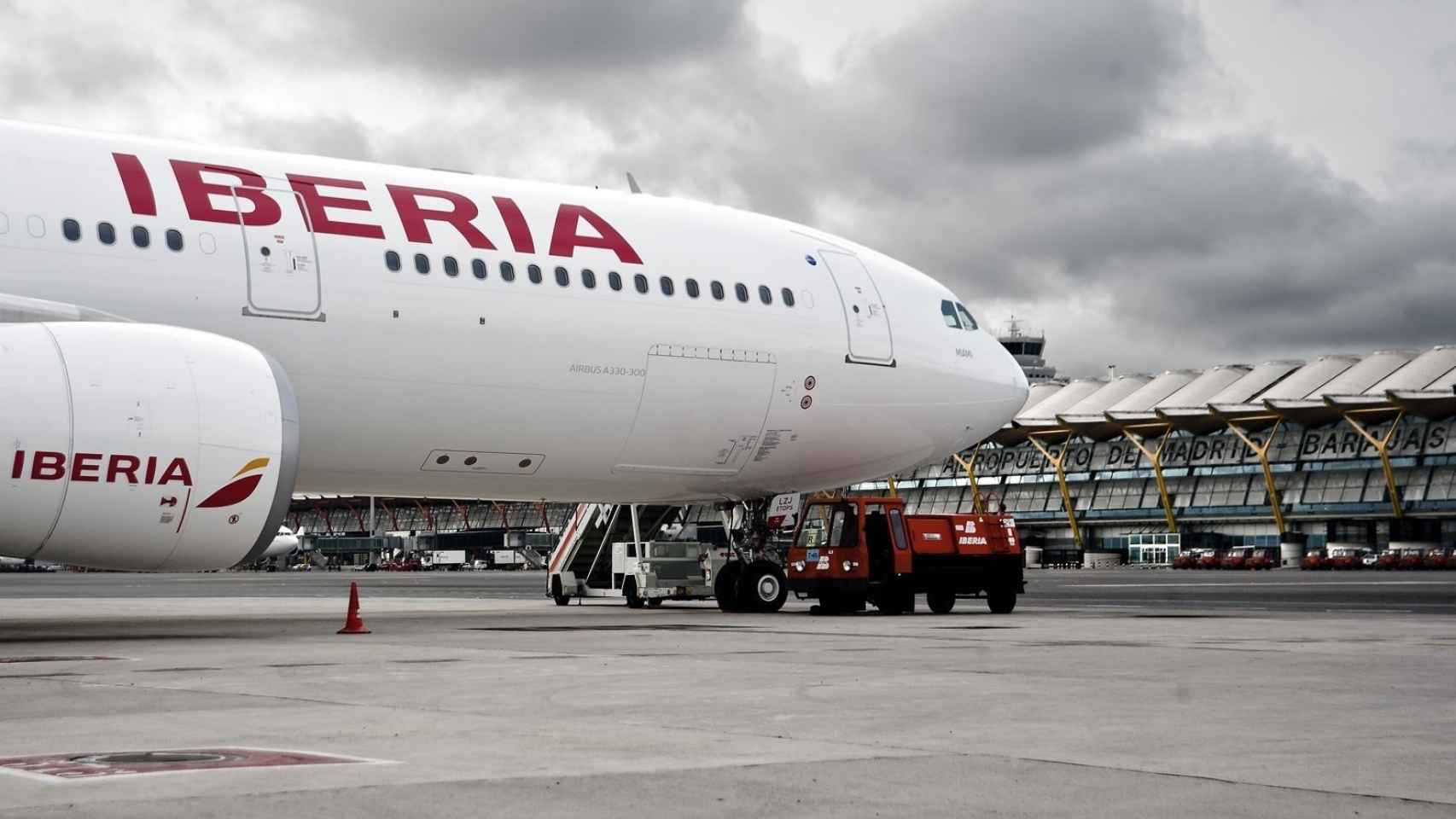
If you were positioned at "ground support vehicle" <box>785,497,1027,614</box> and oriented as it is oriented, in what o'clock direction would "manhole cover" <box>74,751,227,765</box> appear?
The manhole cover is roughly at 11 o'clock from the ground support vehicle.

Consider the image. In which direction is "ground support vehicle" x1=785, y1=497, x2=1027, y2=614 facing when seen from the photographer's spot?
facing the viewer and to the left of the viewer

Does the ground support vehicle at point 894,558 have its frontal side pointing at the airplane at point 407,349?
yes

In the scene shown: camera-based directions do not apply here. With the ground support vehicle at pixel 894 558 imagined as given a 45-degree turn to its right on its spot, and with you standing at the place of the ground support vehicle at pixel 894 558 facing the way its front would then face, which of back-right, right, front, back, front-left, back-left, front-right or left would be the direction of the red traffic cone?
front-left
